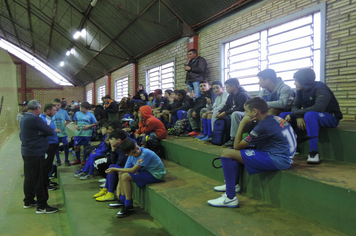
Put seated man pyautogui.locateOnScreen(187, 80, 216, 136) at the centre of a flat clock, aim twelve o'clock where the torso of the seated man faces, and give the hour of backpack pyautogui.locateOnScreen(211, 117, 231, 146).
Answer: The backpack is roughly at 10 o'clock from the seated man.

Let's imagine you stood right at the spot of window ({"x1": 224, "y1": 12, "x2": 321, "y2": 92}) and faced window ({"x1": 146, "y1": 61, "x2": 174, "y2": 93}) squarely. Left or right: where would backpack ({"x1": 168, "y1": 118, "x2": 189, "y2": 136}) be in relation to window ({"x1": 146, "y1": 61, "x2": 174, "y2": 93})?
left

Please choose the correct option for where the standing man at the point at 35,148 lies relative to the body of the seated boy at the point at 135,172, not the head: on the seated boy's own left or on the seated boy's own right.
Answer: on the seated boy's own right

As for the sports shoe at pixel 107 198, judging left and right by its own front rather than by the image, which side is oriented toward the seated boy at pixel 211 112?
back

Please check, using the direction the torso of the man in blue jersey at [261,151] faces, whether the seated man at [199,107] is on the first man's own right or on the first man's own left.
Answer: on the first man's own right

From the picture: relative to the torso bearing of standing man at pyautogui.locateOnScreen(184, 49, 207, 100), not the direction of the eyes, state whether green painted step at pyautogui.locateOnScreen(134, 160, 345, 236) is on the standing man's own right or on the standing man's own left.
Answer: on the standing man's own left

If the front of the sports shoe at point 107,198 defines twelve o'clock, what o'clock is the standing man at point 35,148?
The standing man is roughly at 1 o'clock from the sports shoe.

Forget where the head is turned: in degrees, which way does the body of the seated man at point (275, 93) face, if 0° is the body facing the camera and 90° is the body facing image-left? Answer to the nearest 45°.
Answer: approximately 90°

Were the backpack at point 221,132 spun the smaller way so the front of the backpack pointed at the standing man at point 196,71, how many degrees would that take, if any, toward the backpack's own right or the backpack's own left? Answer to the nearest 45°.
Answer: approximately 135° to the backpack's own right

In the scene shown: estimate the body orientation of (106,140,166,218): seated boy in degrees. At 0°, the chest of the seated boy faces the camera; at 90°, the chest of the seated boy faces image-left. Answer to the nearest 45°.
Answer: approximately 45°

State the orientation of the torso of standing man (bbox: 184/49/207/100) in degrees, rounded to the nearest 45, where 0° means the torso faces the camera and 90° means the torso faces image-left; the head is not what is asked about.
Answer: approximately 45°
